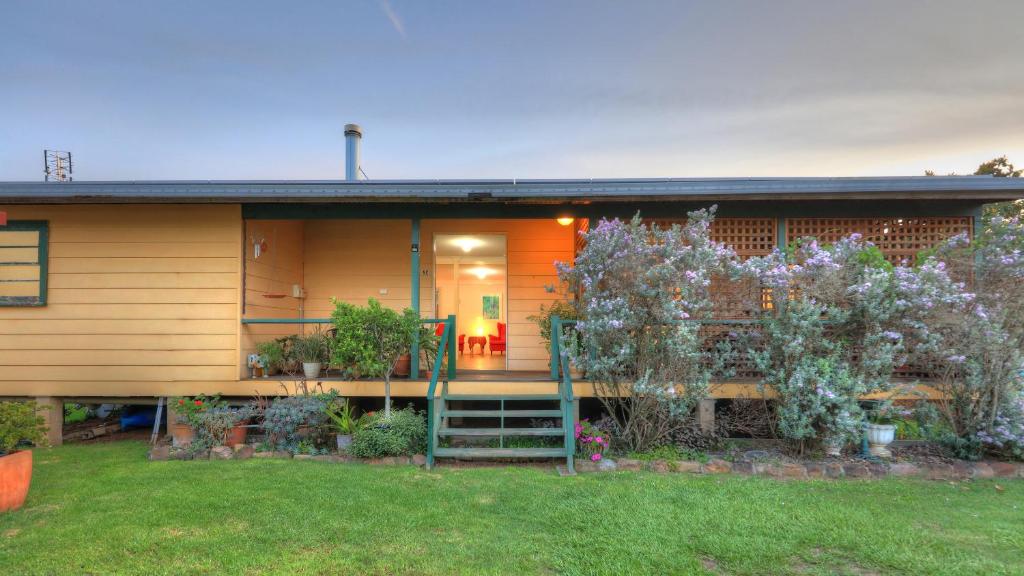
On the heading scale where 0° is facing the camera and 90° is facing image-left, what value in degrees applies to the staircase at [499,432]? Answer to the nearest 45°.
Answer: approximately 0°

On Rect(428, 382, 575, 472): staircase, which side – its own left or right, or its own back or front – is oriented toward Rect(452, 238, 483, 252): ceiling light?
back
